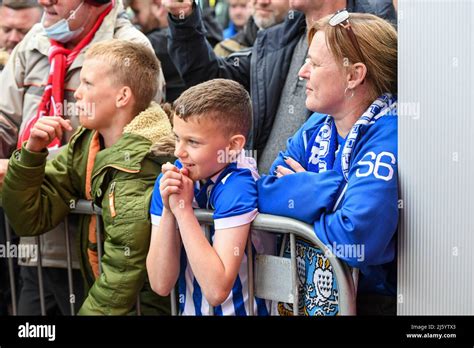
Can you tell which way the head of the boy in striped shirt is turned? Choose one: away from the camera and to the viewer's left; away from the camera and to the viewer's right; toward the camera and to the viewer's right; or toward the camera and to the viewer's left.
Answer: toward the camera and to the viewer's left

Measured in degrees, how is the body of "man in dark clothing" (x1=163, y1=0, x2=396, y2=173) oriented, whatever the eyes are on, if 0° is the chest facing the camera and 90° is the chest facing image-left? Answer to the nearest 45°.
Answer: approximately 45°

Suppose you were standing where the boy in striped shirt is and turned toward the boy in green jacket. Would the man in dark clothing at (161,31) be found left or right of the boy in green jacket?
right

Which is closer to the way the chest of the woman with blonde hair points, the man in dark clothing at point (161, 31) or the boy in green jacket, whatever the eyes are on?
the boy in green jacket

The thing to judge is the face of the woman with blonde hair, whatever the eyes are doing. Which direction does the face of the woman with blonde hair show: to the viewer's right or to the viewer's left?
to the viewer's left

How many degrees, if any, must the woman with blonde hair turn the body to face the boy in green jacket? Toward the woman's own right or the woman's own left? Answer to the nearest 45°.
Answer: approximately 90° to the woman's own right

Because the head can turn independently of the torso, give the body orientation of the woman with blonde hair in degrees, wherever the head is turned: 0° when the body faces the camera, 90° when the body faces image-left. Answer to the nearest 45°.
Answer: approximately 45°

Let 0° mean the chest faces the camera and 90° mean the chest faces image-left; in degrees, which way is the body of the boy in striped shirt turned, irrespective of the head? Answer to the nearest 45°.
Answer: approximately 45°
